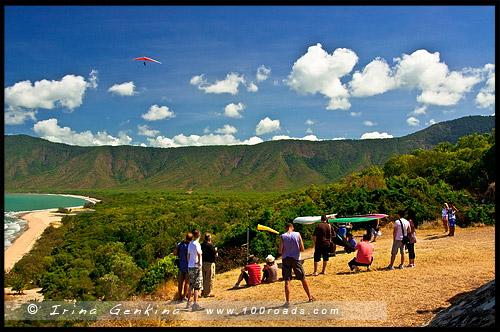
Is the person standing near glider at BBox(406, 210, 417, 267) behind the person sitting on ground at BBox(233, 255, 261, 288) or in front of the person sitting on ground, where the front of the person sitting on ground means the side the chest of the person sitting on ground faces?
behind

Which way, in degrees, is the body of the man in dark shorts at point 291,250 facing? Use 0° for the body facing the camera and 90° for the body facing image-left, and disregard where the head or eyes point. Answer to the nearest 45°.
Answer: approximately 180°

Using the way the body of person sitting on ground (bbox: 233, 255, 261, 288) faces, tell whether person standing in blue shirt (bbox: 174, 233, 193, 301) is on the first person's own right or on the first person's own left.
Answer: on the first person's own left

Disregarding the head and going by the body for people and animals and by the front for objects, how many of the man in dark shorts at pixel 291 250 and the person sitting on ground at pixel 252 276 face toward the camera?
0

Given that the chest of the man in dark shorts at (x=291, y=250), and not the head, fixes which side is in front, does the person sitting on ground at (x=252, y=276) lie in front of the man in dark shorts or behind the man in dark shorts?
in front

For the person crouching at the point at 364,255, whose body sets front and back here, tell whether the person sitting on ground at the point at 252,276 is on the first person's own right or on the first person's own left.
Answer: on the first person's own left

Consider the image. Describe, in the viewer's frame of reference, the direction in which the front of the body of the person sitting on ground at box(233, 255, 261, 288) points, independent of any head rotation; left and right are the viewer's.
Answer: facing away from the viewer and to the left of the viewer

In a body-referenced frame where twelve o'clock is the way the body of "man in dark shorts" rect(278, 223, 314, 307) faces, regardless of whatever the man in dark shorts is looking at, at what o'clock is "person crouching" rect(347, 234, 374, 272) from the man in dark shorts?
The person crouching is roughly at 1 o'clock from the man in dark shorts.

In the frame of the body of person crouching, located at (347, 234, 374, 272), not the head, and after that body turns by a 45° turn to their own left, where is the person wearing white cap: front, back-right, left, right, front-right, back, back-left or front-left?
front

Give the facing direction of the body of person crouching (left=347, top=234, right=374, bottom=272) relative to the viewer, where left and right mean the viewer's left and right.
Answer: facing away from the viewer and to the left of the viewer

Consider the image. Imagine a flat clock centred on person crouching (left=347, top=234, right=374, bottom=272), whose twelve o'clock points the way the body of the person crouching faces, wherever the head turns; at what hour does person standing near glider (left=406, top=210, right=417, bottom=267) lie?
The person standing near glider is roughly at 4 o'clock from the person crouching.

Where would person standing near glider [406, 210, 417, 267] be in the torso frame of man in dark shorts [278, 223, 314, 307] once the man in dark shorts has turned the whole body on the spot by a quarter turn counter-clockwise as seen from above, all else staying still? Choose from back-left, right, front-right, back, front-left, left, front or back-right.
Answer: back-right

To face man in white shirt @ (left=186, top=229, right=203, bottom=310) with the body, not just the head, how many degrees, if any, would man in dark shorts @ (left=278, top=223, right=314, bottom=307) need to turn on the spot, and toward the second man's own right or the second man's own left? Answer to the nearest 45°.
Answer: approximately 90° to the second man's own left
